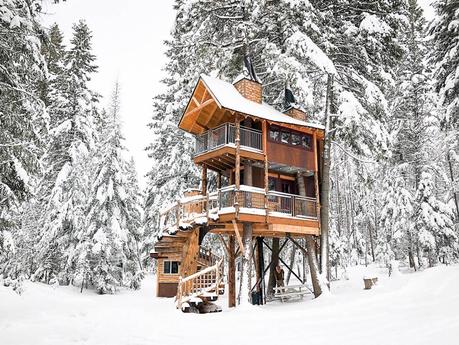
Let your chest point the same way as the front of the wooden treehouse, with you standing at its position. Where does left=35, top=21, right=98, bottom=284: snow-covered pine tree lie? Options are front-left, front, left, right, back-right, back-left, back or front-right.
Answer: right

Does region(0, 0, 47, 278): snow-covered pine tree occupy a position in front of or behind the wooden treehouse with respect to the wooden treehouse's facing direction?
in front

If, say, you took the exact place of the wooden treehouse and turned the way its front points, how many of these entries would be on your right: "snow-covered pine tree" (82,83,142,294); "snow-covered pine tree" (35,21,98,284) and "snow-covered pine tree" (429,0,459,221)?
2

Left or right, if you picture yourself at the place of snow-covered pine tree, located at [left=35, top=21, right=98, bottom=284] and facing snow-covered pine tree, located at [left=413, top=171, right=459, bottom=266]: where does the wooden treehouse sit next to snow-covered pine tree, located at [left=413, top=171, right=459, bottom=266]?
right

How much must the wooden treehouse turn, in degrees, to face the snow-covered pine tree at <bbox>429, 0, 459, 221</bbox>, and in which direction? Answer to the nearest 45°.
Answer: approximately 135° to its left

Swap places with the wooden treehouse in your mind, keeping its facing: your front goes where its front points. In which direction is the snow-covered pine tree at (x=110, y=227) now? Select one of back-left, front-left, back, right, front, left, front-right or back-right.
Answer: right

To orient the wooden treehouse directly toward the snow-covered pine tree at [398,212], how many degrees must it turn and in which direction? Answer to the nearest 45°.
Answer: approximately 180°

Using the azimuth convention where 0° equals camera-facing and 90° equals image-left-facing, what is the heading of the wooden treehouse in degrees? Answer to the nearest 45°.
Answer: approximately 45°

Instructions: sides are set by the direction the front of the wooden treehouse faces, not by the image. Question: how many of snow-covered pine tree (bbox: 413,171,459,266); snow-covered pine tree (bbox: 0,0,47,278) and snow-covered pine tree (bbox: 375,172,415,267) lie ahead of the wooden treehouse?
1
